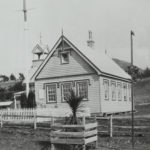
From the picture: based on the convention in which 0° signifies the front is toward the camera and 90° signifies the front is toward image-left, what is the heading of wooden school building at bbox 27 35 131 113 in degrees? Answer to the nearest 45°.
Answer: approximately 45°

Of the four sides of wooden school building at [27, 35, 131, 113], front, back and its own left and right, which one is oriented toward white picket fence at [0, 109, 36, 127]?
front
